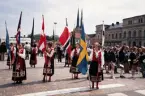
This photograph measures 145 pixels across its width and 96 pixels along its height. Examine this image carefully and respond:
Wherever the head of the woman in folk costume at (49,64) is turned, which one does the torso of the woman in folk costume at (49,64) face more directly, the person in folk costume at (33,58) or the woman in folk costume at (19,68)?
the woman in folk costume

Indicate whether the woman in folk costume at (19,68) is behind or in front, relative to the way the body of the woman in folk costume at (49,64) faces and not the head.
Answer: in front

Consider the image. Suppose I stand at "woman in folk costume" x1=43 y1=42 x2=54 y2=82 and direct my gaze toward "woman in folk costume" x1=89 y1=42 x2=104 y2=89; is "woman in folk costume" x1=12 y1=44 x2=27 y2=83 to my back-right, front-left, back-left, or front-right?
back-right

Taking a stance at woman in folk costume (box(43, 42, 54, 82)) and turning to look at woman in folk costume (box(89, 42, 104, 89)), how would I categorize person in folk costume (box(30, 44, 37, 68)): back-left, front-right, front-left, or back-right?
back-left

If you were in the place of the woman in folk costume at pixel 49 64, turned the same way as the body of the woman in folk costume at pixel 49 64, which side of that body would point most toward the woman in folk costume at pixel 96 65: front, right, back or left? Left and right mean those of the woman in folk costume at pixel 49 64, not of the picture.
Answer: left

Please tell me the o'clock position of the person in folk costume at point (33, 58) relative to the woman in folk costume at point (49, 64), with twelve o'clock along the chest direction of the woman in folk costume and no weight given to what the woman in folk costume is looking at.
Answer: The person in folk costume is roughly at 4 o'clock from the woman in folk costume.
